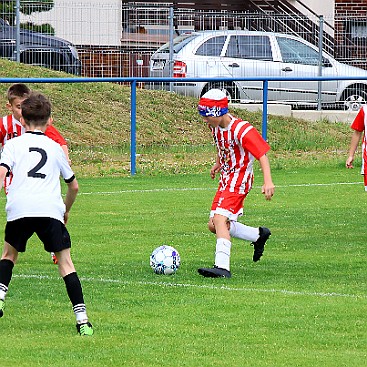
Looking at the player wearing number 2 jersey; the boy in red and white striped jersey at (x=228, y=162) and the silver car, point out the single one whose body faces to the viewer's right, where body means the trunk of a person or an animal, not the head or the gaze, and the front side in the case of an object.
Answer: the silver car

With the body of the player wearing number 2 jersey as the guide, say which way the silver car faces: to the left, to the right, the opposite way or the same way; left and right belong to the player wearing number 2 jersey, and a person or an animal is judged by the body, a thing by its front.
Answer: to the right

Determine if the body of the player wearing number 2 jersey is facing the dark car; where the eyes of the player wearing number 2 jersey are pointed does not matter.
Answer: yes

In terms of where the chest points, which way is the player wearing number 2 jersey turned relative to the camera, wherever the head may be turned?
away from the camera

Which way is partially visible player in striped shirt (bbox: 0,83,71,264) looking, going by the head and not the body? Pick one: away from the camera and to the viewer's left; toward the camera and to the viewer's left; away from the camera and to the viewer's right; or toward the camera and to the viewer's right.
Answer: toward the camera and to the viewer's right

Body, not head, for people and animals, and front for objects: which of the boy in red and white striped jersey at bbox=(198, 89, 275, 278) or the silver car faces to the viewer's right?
the silver car

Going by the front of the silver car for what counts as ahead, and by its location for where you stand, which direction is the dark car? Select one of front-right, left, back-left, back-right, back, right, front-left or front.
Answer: back

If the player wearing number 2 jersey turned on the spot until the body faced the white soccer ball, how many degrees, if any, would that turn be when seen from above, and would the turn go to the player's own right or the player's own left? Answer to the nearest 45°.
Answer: approximately 45° to the player's own right

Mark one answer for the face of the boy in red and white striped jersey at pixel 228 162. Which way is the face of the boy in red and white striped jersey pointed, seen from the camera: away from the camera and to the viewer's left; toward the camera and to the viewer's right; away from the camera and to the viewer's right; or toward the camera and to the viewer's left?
toward the camera and to the viewer's left

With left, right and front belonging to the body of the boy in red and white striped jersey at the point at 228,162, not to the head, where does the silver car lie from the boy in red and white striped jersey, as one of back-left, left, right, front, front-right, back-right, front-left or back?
back-right

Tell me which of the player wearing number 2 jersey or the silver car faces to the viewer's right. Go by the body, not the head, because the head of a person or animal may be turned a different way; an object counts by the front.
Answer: the silver car

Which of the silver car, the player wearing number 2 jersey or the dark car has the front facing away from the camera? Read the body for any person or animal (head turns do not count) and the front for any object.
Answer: the player wearing number 2 jersey

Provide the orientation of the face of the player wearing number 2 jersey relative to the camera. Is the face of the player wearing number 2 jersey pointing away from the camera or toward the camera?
away from the camera

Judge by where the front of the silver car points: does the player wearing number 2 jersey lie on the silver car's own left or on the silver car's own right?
on the silver car's own right

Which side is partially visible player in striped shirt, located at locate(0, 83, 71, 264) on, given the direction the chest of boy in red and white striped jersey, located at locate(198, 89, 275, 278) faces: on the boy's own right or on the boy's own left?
on the boy's own right
